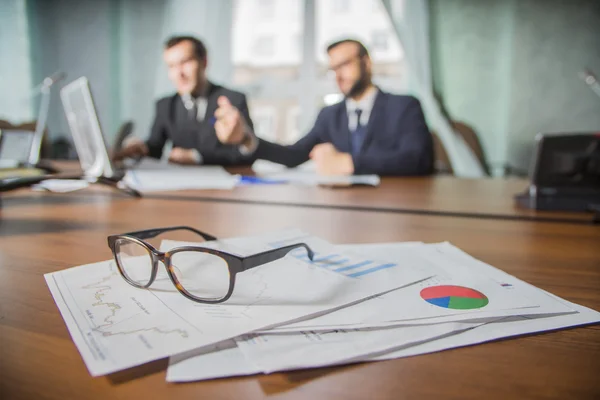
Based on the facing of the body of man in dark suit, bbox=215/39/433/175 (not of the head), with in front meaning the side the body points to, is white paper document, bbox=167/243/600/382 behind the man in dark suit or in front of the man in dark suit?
in front

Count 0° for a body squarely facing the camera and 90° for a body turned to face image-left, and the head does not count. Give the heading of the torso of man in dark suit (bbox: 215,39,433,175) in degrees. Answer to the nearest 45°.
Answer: approximately 45°

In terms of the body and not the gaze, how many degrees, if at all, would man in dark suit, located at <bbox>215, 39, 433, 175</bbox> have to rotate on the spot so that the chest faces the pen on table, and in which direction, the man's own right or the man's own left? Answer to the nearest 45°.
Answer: approximately 45° to the man's own left

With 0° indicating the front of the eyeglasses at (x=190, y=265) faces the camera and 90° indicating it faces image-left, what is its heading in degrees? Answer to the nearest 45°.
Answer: approximately 45°

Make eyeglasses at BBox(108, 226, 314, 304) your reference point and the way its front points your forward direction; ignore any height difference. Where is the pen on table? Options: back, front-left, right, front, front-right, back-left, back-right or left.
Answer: back-right
